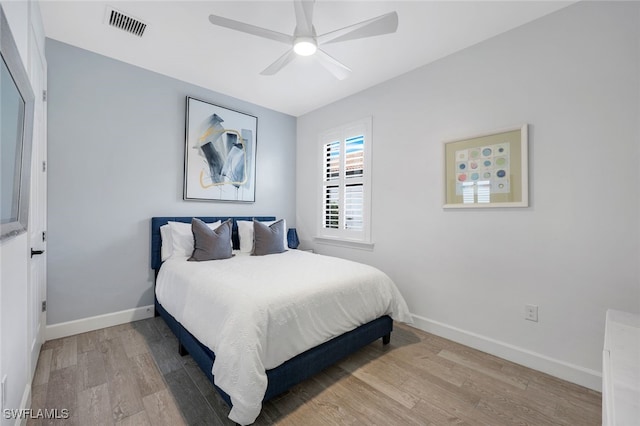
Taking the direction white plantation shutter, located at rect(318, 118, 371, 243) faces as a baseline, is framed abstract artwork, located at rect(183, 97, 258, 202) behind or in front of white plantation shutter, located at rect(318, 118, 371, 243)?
in front

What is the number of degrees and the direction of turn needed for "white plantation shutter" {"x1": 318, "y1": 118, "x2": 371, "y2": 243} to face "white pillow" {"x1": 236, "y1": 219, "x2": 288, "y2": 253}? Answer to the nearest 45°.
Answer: approximately 45° to its right

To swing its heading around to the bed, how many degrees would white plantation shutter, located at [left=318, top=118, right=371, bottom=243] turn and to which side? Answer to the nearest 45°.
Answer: approximately 45° to its left

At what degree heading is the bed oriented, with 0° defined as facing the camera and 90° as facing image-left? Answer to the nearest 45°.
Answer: approximately 315°

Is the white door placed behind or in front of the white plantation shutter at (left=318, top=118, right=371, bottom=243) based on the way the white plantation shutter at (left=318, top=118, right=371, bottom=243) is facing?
in front

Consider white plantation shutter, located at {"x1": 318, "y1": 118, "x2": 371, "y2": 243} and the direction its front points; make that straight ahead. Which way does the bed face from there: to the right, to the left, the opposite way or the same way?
to the left
